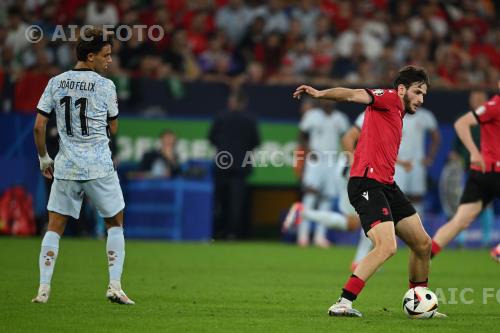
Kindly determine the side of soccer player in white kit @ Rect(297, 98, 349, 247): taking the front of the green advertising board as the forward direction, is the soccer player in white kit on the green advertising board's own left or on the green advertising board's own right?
on the green advertising board's own left

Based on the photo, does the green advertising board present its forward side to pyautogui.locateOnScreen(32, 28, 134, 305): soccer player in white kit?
yes

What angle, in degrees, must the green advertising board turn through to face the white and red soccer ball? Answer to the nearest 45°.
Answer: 0° — it already faces it

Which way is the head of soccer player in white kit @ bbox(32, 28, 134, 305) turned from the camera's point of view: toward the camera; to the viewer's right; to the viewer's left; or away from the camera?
to the viewer's right

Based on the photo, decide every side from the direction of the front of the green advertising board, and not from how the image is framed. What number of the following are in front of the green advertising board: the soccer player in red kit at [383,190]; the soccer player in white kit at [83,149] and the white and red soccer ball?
3

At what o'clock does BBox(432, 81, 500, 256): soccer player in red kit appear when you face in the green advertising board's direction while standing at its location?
The soccer player in red kit is roughly at 11 o'clock from the green advertising board.
